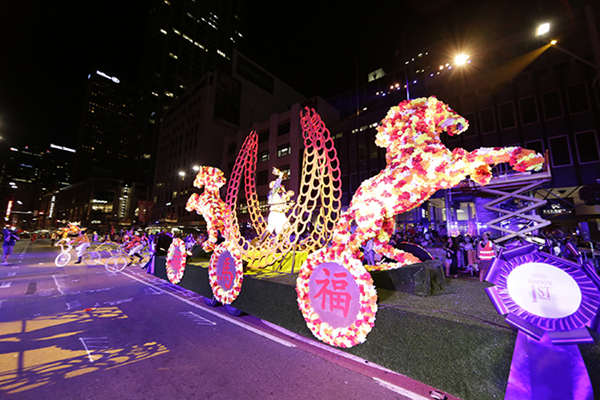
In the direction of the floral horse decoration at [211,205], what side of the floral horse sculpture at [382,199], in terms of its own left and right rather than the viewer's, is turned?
back

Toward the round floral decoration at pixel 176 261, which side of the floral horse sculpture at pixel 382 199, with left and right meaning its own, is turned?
back

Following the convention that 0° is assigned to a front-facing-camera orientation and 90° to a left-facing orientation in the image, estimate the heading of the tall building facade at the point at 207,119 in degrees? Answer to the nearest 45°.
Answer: approximately 45°

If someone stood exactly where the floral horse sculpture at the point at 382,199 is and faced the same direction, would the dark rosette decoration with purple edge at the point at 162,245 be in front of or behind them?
behind

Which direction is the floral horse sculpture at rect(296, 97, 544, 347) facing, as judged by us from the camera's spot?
facing to the right of the viewer
